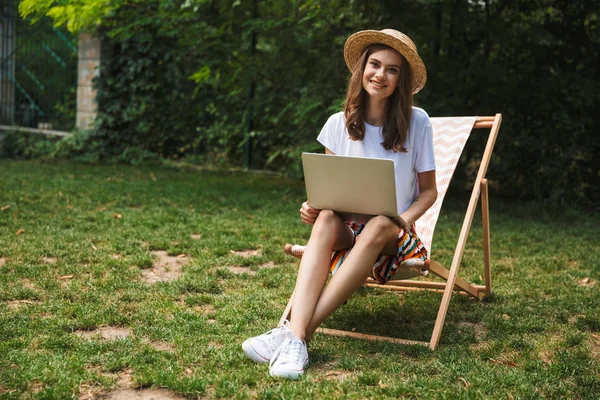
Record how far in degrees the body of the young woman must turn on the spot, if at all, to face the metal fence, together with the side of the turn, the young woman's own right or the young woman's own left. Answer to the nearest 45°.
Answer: approximately 90° to the young woman's own right

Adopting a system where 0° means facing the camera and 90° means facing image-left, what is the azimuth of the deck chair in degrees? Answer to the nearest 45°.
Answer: approximately 45°

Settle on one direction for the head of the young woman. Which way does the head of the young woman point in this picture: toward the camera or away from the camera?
toward the camera

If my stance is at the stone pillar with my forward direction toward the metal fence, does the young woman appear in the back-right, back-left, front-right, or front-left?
back-left

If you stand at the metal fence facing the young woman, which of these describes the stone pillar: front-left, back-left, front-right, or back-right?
front-left

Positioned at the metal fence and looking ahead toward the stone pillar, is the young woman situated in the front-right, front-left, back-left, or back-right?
front-right

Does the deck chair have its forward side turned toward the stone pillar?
no

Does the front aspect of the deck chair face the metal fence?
no

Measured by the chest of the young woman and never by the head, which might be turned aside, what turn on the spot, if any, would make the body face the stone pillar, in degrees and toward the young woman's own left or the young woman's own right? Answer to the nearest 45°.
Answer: approximately 90° to the young woman's own right

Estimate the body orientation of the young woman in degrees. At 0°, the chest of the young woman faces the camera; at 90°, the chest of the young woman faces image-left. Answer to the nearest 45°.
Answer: approximately 45°
